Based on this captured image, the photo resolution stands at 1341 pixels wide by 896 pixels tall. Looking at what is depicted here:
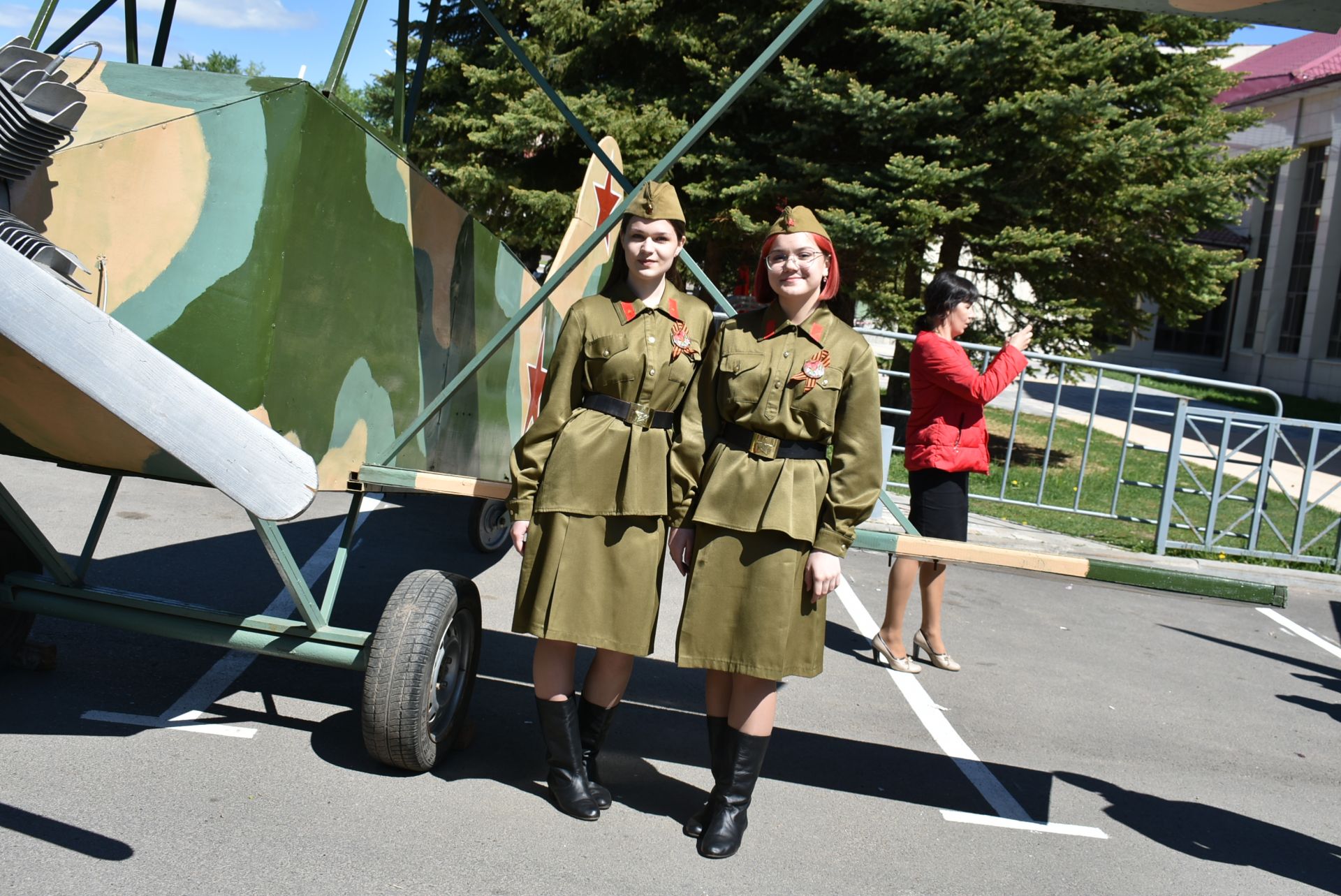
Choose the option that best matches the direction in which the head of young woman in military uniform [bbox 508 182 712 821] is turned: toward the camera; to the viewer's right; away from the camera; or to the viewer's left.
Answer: toward the camera

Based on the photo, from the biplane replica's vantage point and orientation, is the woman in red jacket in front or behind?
behind

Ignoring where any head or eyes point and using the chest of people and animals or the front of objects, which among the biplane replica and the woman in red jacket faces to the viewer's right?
the woman in red jacket

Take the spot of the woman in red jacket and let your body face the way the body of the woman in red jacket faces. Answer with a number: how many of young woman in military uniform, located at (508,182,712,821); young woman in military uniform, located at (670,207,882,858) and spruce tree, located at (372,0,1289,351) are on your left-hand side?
1

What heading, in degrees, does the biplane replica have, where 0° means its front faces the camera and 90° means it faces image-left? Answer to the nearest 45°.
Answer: approximately 45°

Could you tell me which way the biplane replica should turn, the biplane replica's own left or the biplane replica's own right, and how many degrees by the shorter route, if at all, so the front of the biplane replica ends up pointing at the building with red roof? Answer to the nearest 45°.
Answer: approximately 180°

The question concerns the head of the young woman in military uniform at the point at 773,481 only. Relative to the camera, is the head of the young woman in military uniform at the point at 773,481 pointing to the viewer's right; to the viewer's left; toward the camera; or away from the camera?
toward the camera

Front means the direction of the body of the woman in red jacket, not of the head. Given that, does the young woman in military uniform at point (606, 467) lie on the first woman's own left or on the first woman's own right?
on the first woman's own right

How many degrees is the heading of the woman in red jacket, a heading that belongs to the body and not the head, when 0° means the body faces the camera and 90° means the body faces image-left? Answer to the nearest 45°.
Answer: approximately 270°
